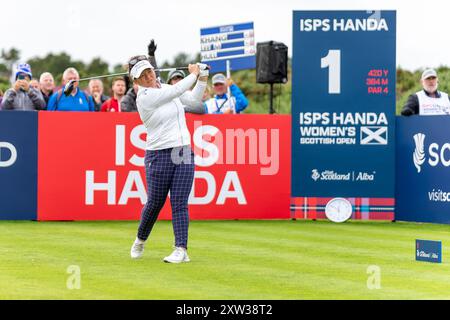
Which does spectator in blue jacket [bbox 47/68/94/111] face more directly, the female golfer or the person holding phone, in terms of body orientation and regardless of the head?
the female golfer

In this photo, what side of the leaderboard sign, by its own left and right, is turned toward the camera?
front

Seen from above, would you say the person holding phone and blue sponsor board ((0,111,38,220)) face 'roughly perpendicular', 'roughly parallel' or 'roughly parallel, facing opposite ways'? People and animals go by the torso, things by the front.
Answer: roughly parallel

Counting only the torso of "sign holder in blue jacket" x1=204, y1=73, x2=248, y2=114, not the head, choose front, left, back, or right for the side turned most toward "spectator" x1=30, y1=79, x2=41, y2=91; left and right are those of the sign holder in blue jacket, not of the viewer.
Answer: right

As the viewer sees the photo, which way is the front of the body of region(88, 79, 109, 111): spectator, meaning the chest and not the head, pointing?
toward the camera

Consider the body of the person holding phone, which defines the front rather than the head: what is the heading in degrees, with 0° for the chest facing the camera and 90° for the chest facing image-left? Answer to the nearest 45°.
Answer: approximately 0°

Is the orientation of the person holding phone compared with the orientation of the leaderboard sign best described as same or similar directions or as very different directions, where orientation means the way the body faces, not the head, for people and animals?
same or similar directions

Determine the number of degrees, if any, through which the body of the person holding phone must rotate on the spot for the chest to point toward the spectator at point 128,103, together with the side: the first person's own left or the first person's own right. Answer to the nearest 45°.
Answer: approximately 90° to the first person's own left

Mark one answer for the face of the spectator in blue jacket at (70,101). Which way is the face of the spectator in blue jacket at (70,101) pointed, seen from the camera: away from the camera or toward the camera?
toward the camera

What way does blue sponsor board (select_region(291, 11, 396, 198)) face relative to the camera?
toward the camera

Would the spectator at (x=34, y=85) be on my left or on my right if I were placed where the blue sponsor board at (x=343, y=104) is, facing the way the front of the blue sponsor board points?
on my right
